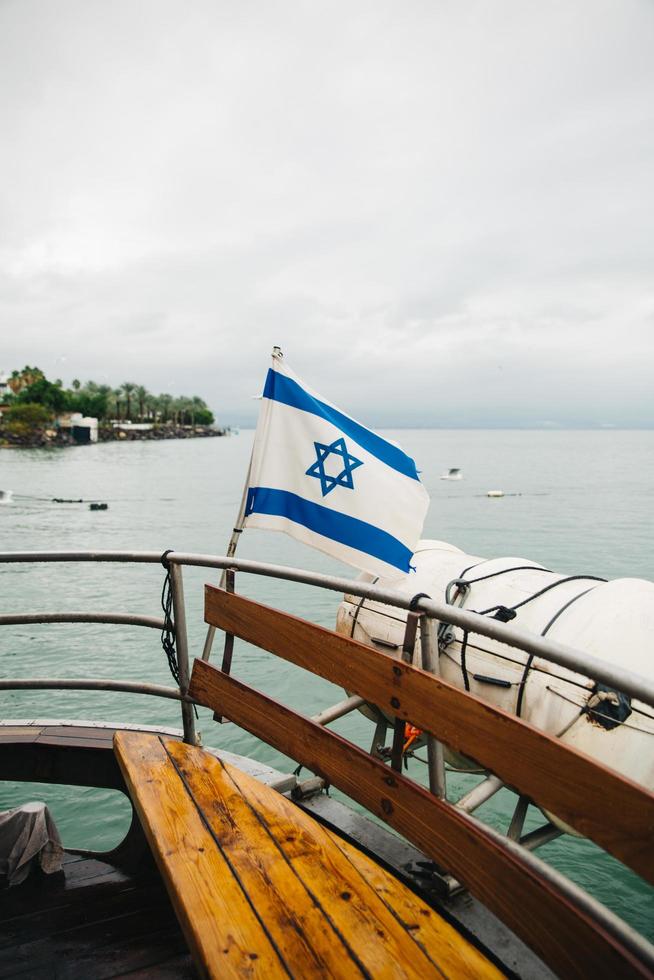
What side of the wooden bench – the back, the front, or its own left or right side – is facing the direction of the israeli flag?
right

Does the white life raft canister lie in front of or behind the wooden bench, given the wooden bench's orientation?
behind

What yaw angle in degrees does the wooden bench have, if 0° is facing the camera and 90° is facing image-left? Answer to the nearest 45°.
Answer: approximately 45°
